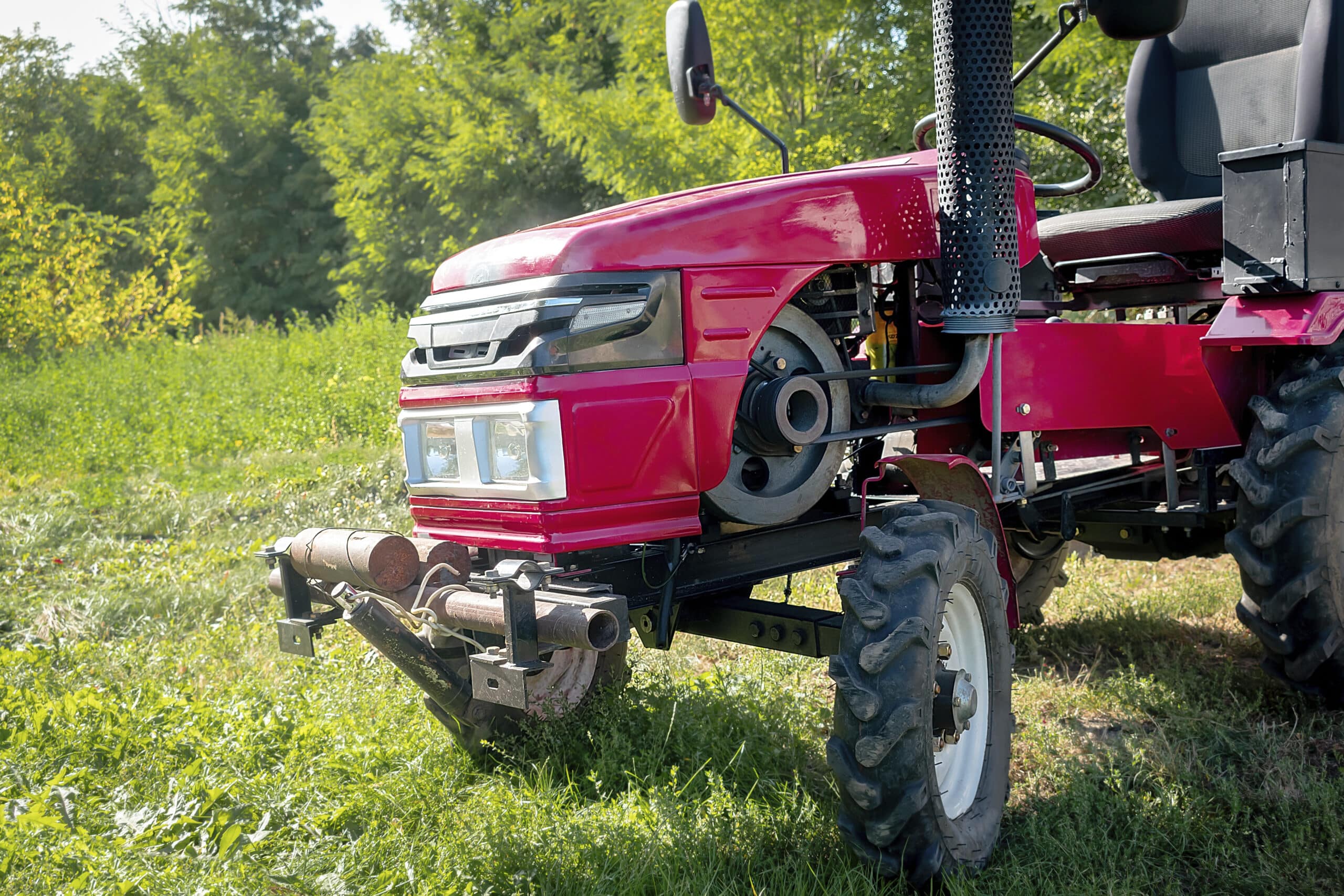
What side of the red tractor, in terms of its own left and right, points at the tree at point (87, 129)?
right

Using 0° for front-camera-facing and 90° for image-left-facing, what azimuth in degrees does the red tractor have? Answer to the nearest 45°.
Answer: approximately 45°

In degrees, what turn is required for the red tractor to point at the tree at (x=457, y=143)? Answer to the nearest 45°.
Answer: approximately 135° to its right

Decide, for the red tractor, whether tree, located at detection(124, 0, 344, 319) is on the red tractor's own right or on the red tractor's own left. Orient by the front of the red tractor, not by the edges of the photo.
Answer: on the red tractor's own right

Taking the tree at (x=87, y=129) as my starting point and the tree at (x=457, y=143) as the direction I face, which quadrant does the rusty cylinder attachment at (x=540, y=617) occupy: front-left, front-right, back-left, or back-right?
front-right
